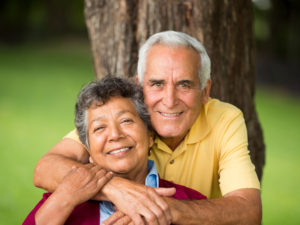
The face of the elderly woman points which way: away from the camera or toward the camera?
toward the camera

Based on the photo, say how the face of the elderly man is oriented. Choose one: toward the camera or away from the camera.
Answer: toward the camera

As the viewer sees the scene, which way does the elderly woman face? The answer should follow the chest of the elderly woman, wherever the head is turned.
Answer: toward the camera

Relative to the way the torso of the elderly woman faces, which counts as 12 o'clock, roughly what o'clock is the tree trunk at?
The tree trunk is roughly at 7 o'clock from the elderly woman.
